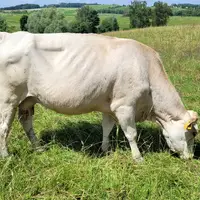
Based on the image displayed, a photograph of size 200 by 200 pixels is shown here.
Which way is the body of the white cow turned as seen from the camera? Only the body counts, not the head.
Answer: to the viewer's right
